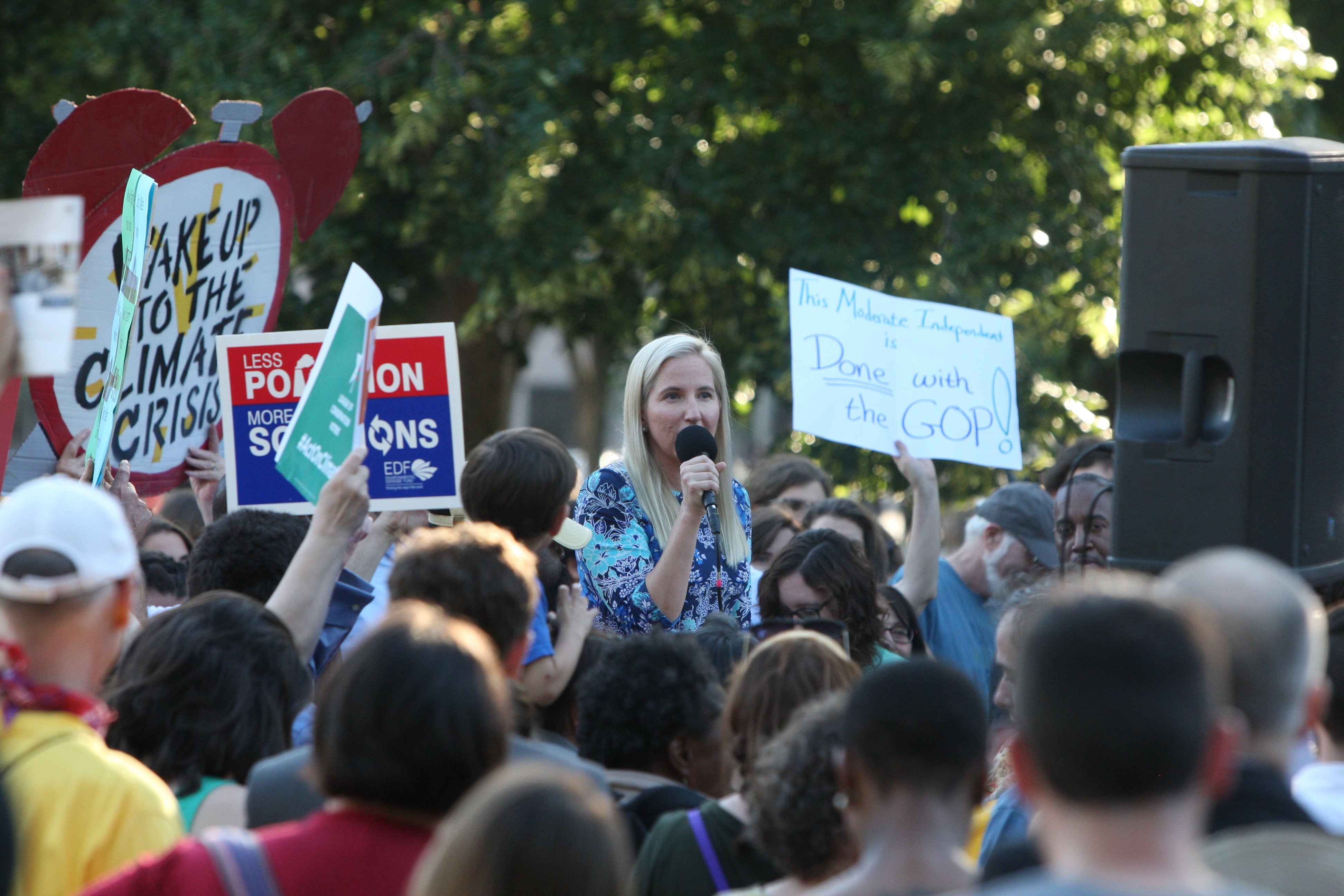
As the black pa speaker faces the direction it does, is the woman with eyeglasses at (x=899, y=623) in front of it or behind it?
behind

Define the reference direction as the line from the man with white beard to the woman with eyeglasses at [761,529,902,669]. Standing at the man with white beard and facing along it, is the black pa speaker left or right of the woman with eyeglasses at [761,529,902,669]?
left

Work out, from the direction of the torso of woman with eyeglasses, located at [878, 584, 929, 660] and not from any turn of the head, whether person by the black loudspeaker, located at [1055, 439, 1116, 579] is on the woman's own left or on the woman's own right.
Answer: on the woman's own left

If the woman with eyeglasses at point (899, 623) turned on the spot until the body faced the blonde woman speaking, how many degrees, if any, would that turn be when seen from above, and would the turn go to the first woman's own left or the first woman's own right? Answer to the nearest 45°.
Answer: approximately 45° to the first woman's own right

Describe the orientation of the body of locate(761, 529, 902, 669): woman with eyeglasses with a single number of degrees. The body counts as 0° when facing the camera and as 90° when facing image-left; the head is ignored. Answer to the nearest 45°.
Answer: approximately 45°
